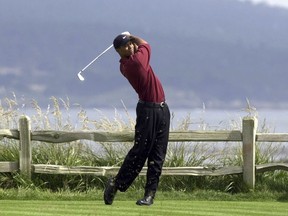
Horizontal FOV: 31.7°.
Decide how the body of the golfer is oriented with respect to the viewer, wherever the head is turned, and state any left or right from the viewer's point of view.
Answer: facing the viewer and to the right of the viewer

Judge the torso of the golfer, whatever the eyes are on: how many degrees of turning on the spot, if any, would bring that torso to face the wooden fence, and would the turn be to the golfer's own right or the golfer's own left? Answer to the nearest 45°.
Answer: approximately 135° to the golfer's own left
